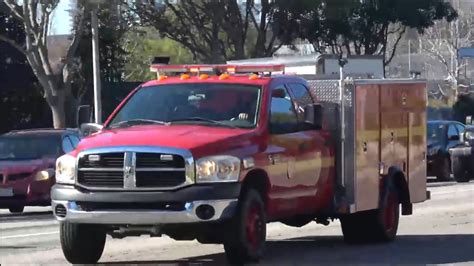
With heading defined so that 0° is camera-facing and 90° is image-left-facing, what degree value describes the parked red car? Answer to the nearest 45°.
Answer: approximately 45°

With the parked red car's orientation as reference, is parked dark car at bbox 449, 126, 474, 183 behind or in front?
behind

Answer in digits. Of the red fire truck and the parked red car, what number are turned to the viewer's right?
0

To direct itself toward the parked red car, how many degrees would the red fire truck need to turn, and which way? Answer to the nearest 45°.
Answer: approximately 90° to its right

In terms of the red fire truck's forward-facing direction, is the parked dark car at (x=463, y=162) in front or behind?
behind

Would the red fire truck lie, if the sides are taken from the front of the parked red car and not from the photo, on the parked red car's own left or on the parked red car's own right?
on the parked red car's own left
